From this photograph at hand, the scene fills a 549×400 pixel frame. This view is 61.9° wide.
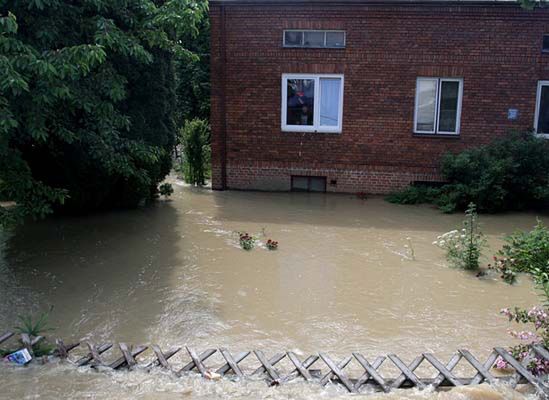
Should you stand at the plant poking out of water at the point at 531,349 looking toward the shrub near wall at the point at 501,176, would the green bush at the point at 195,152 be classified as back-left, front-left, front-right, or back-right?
front-left

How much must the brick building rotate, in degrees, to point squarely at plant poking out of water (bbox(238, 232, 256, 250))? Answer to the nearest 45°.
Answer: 0° — it already faces it

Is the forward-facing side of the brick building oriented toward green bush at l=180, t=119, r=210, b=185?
no

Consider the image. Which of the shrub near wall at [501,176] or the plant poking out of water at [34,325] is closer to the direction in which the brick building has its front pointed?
the plant poking out of water

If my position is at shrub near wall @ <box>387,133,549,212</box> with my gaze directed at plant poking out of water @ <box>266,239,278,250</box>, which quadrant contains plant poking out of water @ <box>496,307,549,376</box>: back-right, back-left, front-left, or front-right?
front-left

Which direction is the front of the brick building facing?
toward the camera

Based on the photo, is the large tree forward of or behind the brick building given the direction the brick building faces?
forward

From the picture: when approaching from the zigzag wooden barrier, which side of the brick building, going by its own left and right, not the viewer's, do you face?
front

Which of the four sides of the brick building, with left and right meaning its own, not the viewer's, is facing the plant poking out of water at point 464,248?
front

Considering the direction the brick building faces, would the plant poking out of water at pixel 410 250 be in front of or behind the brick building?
in front

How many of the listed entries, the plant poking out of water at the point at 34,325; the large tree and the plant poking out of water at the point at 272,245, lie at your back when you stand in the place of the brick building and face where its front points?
0

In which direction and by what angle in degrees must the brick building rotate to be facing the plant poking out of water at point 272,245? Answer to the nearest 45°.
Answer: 0° — it already faces it

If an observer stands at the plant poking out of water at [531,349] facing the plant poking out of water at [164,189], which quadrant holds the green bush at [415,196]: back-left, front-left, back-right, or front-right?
front-right
